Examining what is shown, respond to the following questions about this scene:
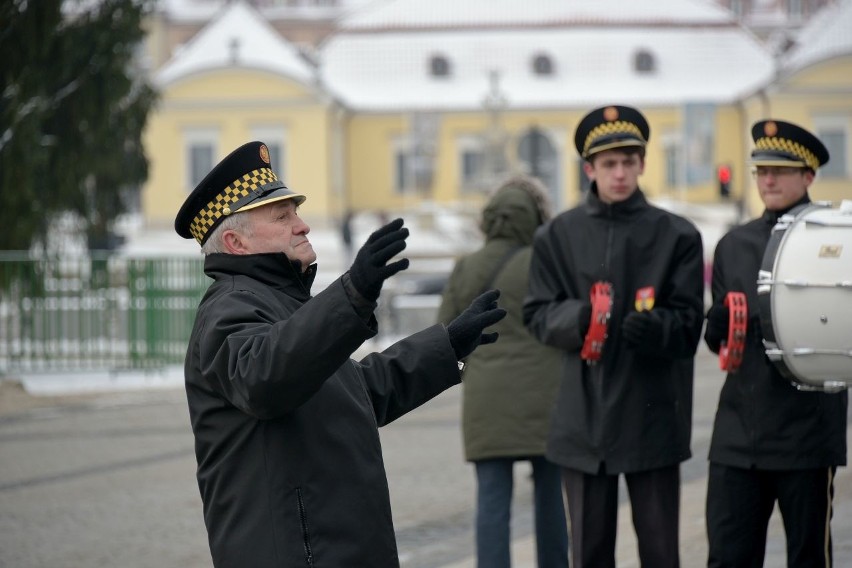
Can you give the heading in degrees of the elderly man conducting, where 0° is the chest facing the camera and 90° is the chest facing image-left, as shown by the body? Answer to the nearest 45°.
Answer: approximately 270°

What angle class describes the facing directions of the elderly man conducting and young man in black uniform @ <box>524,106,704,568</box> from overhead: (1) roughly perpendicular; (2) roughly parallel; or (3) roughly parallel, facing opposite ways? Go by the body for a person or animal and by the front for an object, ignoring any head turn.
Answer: roughly perpendicular

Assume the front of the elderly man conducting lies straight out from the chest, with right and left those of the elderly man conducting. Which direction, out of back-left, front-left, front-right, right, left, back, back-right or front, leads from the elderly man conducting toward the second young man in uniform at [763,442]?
front-left

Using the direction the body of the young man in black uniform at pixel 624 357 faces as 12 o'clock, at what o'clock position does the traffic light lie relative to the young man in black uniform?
The traffic light is roughly at 6 o'clock from the young man in black uniform.

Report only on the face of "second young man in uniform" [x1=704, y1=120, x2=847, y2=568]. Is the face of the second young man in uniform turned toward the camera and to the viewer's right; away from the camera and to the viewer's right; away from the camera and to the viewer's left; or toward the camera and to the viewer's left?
toward the camera and to the viewer's left

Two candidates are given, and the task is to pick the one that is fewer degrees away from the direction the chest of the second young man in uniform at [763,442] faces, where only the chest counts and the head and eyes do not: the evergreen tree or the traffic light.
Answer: the evergreen tree

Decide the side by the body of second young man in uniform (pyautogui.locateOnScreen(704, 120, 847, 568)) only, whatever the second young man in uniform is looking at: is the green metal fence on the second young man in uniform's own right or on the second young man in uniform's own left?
on the second young man in uniform's own right

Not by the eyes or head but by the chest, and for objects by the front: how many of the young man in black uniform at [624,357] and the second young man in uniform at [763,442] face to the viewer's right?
0

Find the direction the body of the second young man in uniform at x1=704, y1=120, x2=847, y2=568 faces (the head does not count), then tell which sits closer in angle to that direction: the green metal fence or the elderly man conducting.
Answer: the elderly man conducting

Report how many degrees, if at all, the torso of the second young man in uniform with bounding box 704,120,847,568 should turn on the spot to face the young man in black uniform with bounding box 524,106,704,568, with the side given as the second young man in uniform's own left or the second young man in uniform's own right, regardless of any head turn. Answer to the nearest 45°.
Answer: approximately 45° to the second young man in uniform's own right

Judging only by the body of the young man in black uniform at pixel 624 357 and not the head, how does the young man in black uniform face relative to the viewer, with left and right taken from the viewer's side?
facing the viewer

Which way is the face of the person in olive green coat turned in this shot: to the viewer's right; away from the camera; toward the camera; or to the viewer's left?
away from the camera

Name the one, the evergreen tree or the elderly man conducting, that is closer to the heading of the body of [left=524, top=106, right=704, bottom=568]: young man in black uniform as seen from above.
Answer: the elderly man conducting

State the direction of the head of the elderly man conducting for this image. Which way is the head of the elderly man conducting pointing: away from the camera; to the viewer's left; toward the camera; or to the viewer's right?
to the viewer's right
